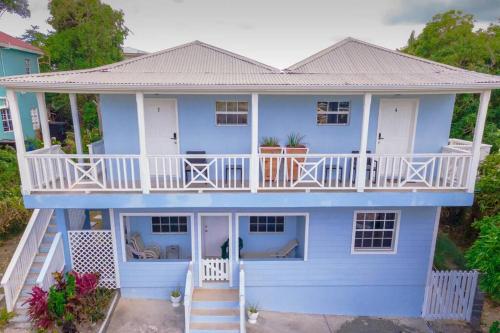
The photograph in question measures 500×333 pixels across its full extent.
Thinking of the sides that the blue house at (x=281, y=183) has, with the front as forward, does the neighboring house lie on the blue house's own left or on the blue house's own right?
on the blue house's own right

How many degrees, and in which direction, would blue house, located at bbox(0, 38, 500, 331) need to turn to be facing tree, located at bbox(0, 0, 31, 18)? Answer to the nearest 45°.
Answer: approximately 135° to its right

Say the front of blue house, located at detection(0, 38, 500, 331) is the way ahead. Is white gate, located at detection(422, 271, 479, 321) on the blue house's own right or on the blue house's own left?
on the blue house's own left

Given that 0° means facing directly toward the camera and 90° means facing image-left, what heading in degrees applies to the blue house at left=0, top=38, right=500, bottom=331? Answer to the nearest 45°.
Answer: approximately 0°
